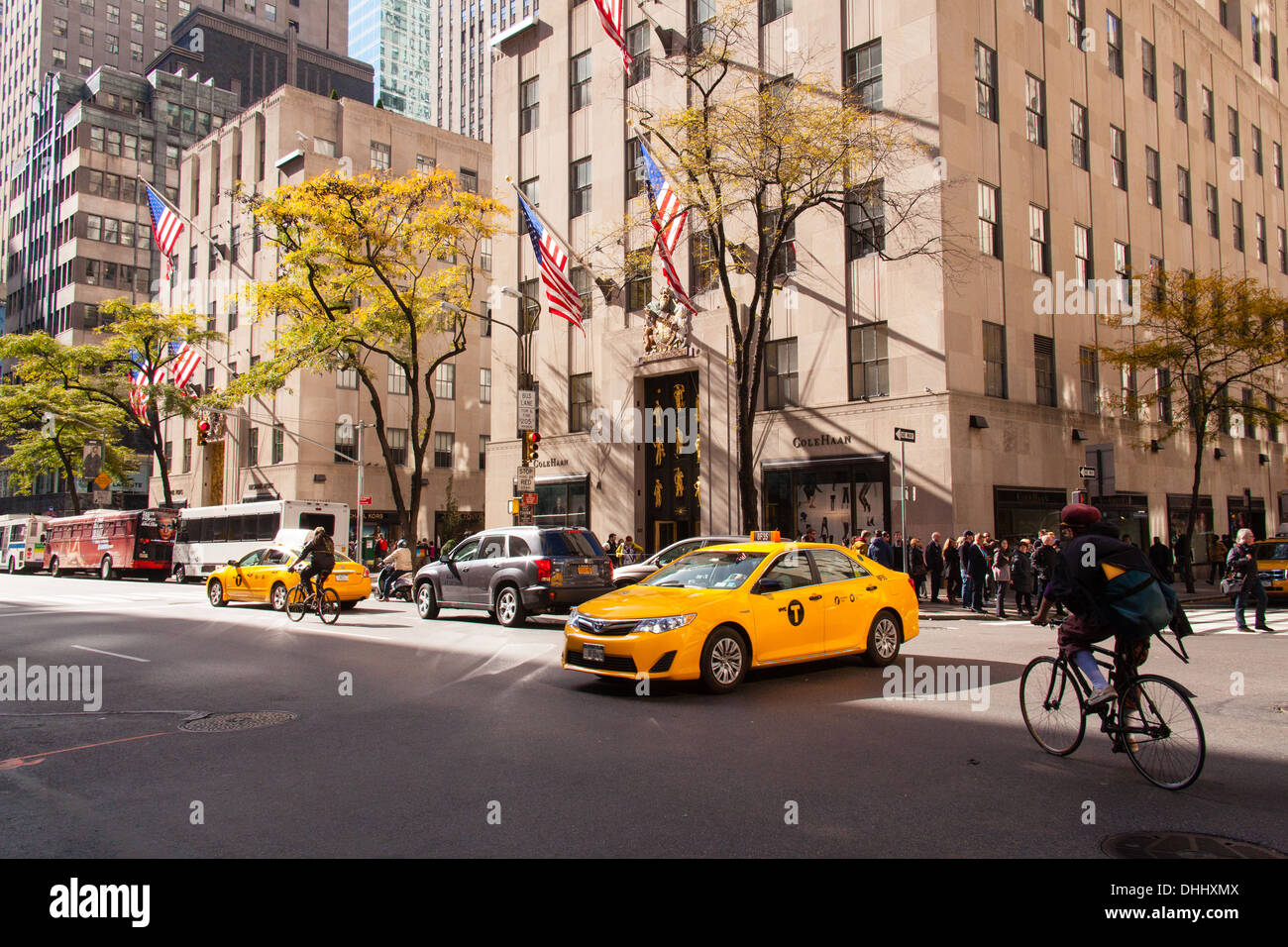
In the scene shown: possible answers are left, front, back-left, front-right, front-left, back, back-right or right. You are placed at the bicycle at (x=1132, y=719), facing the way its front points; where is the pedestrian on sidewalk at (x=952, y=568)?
front-right

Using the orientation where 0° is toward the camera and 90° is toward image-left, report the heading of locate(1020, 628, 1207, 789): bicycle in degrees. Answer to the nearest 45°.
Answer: approximately 135°

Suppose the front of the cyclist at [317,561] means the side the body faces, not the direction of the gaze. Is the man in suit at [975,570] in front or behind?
behind

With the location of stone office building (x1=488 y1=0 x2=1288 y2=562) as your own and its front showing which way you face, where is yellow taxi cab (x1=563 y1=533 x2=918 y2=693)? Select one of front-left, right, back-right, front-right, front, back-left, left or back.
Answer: front-left

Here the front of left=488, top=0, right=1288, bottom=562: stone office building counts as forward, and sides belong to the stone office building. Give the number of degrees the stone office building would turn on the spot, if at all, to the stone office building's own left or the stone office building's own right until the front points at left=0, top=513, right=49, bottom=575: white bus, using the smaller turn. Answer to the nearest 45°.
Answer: approximately 45° to the stone office building's own right

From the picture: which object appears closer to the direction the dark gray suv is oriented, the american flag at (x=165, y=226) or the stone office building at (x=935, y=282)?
the american flag

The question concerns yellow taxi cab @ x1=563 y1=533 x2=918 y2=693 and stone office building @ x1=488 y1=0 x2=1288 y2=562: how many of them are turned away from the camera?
0

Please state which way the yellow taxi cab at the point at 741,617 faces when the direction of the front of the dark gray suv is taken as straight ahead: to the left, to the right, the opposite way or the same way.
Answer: to the left

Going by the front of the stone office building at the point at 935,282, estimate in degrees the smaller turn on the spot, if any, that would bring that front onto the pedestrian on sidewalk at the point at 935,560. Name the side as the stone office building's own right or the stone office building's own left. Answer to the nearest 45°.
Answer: approximately 45° to the stone office building's own left

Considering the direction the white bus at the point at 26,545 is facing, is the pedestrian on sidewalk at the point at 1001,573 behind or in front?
behind

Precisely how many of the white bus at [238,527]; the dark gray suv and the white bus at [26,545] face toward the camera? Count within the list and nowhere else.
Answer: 0

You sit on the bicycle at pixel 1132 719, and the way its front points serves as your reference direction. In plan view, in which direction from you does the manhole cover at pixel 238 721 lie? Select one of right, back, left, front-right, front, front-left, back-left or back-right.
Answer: front-left

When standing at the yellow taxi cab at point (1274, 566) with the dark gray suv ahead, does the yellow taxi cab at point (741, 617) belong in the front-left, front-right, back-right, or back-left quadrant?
front-left

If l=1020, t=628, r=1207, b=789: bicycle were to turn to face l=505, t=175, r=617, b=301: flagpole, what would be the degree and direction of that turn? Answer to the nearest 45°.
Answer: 0° — it already faces it

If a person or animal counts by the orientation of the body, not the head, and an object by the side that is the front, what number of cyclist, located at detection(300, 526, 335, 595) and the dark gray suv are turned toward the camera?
0

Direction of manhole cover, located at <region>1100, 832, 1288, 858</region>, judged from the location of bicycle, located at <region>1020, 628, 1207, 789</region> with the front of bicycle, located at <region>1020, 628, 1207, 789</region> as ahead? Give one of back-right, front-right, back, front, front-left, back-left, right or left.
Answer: back-left

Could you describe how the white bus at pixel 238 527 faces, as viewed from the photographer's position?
facing away from the viewer and to the left of the viewer

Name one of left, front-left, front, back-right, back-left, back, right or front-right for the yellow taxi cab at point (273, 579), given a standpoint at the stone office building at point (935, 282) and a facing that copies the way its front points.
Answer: front
